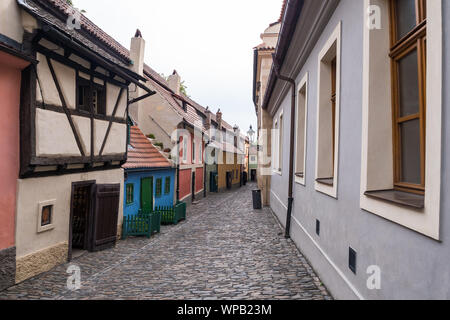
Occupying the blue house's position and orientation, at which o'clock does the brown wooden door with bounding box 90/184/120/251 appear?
The brown wooden door is roughly at 2 o'clock from the blue house.

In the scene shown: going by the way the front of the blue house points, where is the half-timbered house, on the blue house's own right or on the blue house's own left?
on the blue house's own right

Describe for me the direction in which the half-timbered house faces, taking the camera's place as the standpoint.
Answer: facing the viewer and to the right of the viewer

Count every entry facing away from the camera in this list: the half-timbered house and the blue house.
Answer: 0

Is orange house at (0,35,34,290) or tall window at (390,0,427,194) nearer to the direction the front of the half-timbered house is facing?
the tall window

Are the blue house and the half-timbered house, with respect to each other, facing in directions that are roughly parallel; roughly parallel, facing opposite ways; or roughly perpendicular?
roughly parallel

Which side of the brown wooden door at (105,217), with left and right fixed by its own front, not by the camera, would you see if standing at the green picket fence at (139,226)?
left

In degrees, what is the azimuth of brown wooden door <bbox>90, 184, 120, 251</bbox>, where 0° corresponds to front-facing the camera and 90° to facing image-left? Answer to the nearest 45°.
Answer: approximately 315°

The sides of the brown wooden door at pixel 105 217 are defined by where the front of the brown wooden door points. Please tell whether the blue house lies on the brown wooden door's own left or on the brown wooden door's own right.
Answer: on the brown wooden door's own left

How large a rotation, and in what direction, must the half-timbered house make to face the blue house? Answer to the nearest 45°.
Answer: approximately 90° to its left

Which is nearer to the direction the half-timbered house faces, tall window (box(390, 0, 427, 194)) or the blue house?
the tall window

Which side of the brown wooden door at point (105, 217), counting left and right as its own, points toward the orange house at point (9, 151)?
right
